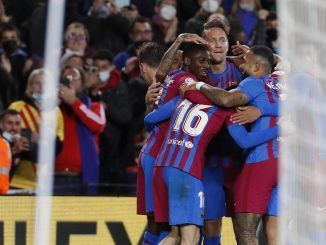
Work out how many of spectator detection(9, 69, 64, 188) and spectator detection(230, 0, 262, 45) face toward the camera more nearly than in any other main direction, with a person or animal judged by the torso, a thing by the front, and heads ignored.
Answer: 2

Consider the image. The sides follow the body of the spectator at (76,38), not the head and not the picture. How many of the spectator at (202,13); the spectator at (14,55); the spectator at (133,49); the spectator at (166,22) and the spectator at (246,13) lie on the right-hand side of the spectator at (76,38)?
1

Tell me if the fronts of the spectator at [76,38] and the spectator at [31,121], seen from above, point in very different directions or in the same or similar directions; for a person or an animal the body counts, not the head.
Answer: same or similar directions

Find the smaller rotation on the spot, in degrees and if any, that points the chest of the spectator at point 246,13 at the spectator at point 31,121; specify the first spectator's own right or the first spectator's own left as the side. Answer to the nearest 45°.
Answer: approximately 45° to the first spectator's own right

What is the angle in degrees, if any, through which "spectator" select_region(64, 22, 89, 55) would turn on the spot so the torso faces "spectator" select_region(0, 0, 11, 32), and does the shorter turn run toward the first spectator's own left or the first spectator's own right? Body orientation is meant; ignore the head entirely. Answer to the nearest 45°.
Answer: approximately 90° to the first spectator's own right

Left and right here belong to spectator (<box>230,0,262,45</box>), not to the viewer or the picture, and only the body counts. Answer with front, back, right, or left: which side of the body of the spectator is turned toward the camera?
front

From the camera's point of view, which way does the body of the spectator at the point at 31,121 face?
toward the camera

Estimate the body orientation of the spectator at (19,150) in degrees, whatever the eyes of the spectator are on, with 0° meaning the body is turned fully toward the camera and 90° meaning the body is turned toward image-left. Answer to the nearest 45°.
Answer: approximately 315°

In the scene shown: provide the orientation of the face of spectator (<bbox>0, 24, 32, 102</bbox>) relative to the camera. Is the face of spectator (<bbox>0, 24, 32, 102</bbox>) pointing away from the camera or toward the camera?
toward the camera

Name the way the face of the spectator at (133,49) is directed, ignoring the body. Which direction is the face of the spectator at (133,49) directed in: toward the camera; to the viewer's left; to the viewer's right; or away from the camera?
toward the camera

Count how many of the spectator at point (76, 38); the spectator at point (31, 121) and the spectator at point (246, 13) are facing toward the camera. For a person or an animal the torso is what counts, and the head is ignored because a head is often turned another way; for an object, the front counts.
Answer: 3

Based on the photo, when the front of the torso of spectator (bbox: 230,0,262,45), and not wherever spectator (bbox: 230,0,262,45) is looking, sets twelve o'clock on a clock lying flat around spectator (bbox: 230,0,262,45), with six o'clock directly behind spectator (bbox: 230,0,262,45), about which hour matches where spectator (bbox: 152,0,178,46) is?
spectator (bbox: 152,0,178,46) is roughly at 2 o'clock from spectator (bbox: 230,0,262,45).
